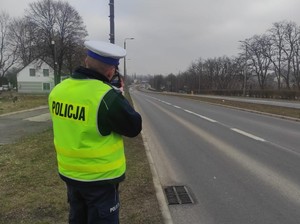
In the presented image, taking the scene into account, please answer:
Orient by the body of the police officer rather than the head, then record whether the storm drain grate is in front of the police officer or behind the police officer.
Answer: in front

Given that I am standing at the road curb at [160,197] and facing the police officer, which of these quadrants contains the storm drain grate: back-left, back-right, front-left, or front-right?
back-left

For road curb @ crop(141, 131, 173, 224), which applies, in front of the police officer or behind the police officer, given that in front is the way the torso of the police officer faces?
in front

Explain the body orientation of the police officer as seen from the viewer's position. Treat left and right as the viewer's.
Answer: facing away from the viewer and to the right of the viewer

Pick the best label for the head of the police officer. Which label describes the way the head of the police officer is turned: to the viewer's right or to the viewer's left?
to the viewer's right

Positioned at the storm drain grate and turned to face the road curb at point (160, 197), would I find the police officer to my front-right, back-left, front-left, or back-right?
front-left
